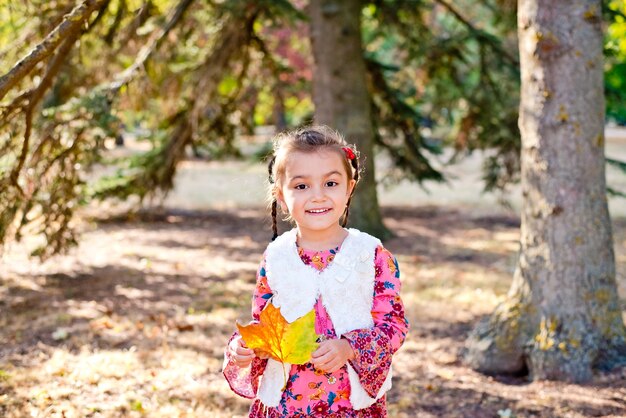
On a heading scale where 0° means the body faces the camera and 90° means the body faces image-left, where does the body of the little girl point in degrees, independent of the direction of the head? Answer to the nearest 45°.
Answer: approximately 0°

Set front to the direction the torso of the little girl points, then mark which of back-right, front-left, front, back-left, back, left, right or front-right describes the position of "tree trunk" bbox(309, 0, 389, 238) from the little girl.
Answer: back

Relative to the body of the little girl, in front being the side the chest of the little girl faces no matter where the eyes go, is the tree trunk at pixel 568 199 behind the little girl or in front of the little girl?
behind

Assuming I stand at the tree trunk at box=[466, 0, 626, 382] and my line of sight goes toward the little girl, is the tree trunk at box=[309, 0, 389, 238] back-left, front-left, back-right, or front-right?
back-right
